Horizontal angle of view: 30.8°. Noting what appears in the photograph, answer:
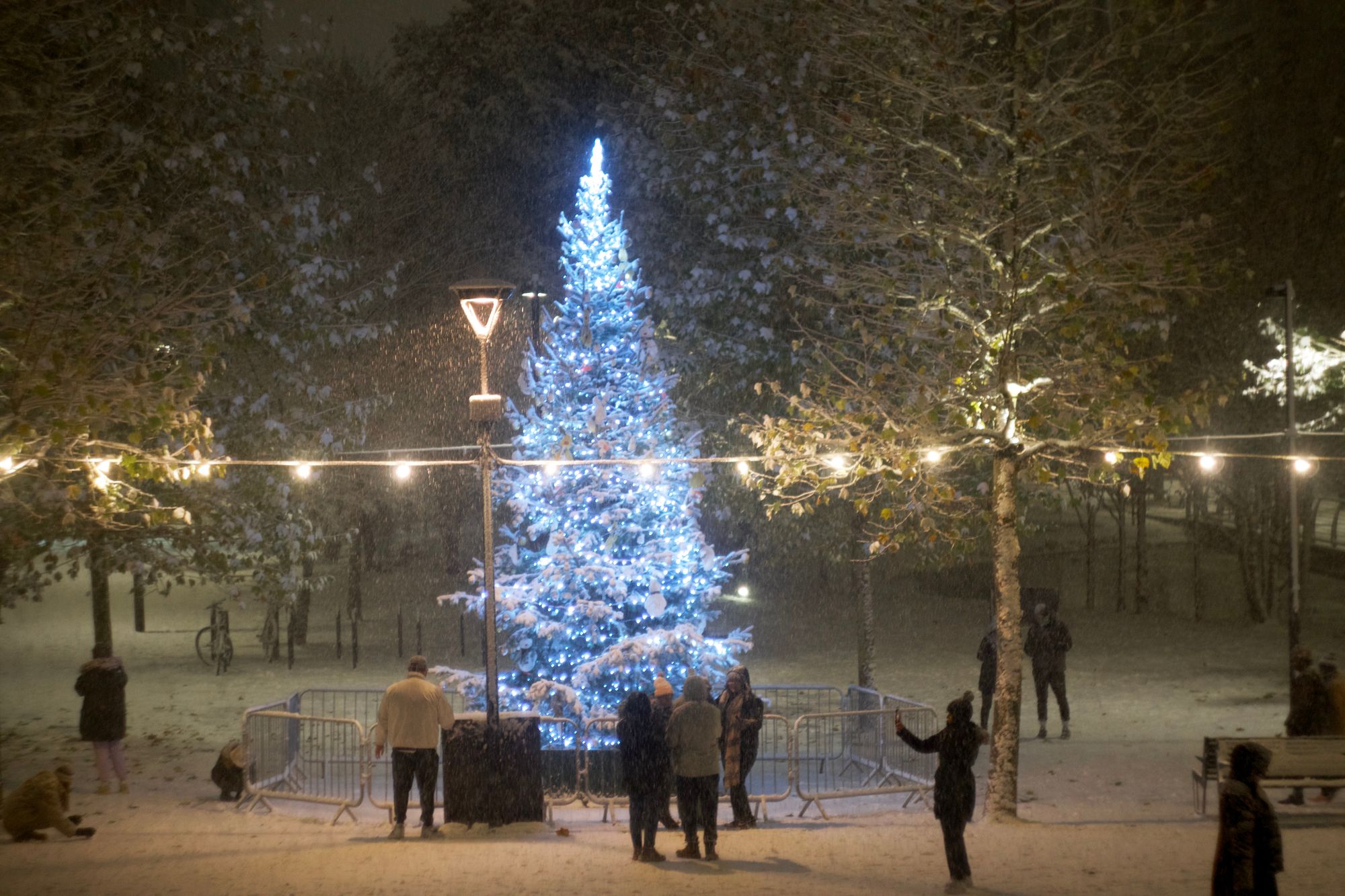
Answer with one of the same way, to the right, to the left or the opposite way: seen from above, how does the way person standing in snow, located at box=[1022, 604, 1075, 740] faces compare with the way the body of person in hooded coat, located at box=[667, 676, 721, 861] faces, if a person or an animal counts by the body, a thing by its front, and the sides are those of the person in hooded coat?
the opposite way

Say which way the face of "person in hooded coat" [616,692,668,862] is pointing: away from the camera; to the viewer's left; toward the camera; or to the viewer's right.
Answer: away from the camera

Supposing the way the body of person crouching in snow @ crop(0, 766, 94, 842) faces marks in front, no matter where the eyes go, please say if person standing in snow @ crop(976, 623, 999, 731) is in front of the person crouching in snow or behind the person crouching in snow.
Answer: in front

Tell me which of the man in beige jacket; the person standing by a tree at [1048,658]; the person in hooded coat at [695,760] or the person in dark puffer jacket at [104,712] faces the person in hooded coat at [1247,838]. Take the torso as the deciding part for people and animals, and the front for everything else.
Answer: the person standing by a tree

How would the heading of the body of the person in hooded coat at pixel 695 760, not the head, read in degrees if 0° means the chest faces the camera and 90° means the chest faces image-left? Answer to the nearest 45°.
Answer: approximately 180°

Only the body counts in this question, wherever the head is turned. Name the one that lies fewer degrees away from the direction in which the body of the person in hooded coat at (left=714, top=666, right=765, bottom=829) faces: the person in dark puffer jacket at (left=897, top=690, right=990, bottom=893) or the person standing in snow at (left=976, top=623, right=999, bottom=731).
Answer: the person in dark puffer jacket

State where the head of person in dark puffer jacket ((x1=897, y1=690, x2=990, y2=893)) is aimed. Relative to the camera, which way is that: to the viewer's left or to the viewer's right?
to the viewer's left

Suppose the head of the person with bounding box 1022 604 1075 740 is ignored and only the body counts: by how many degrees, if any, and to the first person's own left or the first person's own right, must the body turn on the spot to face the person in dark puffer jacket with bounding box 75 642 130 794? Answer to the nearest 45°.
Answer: approximately 45° to the first person's own right

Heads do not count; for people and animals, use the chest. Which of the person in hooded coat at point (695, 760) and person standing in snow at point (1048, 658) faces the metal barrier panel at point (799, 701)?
the person in hooded coat

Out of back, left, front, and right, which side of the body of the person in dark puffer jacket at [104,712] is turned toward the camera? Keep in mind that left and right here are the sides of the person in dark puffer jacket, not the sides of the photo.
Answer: back

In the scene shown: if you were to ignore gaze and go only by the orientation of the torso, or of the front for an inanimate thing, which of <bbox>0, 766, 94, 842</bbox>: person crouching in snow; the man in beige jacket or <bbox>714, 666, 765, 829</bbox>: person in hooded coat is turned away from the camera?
the man in beige jacket

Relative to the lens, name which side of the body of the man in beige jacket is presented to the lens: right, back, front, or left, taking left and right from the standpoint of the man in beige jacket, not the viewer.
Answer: back

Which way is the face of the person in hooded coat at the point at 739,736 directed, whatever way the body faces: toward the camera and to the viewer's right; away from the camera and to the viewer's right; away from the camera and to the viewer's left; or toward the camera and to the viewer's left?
toward the camera and to the viewer's left
